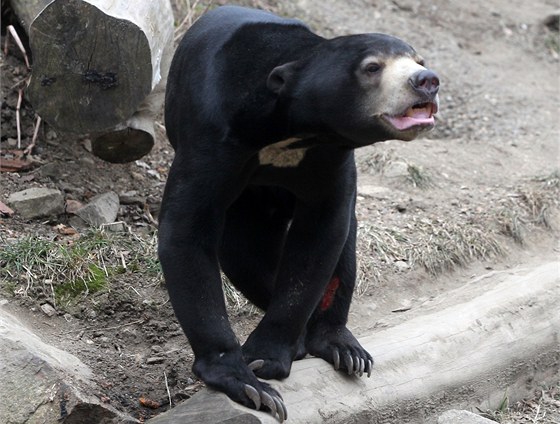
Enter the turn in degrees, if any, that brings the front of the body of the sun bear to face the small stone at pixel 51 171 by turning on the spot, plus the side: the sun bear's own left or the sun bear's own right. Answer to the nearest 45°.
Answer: approximately 180°

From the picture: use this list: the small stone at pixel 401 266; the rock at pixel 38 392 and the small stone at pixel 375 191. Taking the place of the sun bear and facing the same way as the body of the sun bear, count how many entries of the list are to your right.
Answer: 1

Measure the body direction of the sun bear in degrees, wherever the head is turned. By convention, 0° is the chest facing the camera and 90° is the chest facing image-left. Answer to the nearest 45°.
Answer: approximately 315°

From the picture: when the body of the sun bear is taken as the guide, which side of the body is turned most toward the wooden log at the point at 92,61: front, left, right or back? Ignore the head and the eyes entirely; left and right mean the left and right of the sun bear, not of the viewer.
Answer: back

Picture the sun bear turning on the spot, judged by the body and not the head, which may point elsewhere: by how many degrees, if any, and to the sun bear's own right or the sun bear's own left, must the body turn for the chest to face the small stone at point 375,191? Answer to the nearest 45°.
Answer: approximately 135° to the sun bear's own left

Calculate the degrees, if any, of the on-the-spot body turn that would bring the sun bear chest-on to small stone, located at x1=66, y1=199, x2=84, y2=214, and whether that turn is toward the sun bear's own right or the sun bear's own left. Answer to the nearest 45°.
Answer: approximately 180°

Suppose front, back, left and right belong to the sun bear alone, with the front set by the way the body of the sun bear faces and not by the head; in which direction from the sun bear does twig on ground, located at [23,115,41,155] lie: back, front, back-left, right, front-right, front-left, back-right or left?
back

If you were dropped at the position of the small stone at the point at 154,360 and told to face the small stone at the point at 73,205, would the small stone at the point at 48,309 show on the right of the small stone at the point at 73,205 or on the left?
left

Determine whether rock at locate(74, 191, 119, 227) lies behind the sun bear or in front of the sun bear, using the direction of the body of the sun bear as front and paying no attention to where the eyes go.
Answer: behind

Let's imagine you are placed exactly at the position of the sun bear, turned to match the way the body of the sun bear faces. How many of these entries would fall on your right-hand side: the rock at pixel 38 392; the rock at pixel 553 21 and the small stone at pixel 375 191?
1

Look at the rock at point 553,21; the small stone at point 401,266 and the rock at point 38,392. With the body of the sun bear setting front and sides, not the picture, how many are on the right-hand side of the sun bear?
1

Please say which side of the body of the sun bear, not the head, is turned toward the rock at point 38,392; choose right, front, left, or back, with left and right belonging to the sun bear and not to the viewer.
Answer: right

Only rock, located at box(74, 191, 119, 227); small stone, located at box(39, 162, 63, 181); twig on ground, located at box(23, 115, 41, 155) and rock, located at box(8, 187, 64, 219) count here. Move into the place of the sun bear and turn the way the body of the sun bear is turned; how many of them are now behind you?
4

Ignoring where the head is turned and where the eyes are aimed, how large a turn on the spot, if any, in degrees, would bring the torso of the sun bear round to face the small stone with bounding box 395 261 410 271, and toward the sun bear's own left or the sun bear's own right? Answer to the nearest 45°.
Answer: approximately 90° to the sun bear's own left
